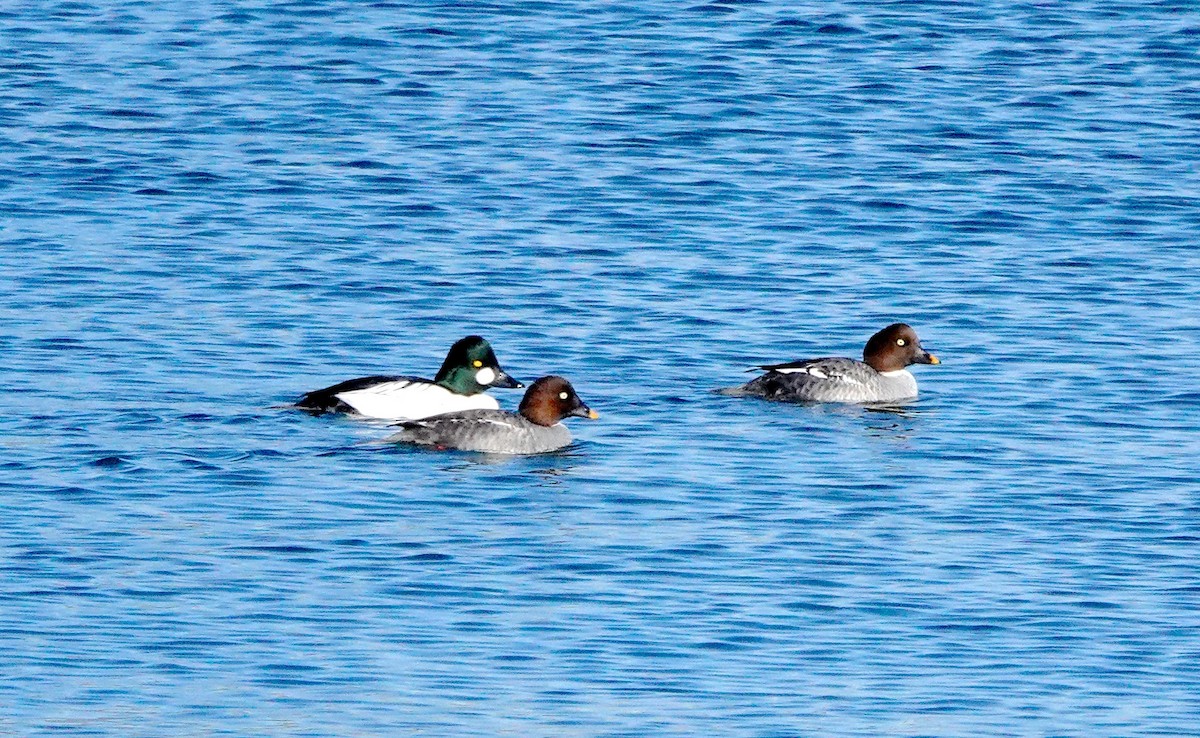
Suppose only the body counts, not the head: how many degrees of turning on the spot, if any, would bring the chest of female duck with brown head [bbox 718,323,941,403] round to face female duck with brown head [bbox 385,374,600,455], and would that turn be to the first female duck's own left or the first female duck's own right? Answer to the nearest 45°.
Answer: approximately 135° to the first female duck's own right

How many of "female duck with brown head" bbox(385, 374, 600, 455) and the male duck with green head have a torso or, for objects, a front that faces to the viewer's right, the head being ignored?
2

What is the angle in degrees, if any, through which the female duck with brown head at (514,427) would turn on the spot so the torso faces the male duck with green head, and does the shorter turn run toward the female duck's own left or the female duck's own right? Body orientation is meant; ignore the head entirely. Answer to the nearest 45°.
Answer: approximately 135° to the female duck's own left

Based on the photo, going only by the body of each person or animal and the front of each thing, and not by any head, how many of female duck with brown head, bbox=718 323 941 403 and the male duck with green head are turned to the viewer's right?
2

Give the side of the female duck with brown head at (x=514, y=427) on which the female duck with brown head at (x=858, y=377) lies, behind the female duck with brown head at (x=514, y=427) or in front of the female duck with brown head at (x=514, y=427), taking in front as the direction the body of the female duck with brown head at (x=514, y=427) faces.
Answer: in front

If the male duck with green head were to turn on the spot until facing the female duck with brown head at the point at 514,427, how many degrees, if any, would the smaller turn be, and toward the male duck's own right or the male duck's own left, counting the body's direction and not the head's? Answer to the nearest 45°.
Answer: approximately 45° to the male duck's own right

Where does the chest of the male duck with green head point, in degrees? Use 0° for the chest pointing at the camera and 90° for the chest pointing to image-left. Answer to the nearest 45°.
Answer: approximately 270°

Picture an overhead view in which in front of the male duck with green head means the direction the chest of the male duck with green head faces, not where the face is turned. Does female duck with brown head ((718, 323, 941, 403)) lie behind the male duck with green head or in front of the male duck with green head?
in front

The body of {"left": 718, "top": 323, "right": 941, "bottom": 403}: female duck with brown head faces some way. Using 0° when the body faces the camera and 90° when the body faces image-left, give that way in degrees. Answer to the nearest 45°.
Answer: approximately 270°

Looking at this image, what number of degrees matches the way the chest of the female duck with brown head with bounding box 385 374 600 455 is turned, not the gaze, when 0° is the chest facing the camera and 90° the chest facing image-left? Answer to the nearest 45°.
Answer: approximately 270°

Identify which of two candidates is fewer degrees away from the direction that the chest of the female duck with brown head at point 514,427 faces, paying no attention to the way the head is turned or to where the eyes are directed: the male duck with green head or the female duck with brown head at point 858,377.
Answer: the female duck with brown head
